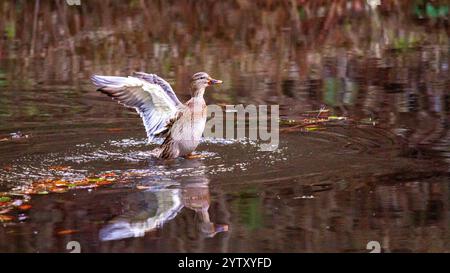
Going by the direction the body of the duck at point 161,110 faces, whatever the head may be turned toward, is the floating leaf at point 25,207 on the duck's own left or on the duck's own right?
on the duck's own right

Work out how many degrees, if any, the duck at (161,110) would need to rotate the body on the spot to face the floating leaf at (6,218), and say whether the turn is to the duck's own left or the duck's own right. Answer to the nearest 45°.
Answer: approximately 135° to the duck's own right

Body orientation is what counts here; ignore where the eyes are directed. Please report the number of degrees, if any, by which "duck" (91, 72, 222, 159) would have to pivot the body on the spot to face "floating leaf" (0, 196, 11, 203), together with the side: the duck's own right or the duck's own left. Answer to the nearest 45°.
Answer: approximately 135° to the duck's own right

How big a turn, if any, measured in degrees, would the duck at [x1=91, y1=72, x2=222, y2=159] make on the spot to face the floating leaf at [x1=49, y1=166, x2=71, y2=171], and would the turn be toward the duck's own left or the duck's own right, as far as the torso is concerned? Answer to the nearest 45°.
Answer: approximately 135° to the duck's own right

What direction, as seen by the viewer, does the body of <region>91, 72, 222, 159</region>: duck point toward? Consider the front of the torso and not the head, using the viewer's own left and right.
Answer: facing to the right of the viewer
